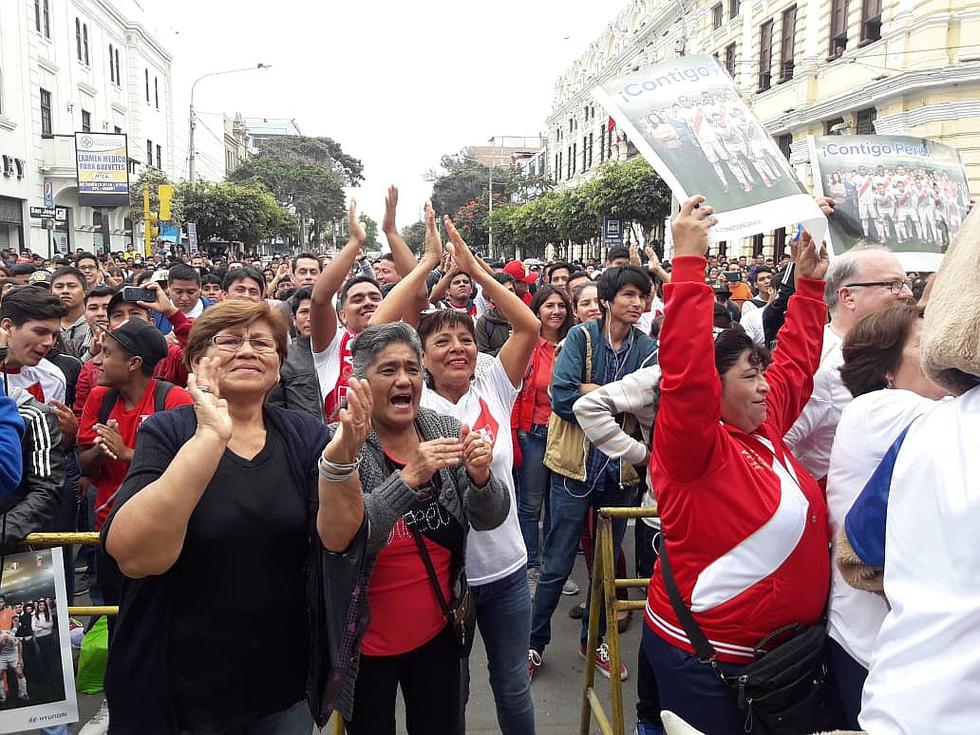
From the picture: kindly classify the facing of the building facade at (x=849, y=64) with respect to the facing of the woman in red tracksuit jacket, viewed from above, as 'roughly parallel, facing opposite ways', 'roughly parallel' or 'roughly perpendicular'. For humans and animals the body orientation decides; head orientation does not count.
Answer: roughly perpendicular

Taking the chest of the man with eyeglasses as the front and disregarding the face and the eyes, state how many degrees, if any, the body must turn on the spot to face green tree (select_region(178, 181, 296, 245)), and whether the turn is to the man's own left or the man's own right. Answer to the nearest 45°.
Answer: approximately 135° to the man's own left

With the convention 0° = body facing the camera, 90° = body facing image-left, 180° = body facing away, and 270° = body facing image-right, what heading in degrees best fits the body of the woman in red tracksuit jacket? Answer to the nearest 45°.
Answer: approximately 315°

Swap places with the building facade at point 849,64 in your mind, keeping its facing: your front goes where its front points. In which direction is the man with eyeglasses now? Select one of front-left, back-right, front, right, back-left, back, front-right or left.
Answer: front-left

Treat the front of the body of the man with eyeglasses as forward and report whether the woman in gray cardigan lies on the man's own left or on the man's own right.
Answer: on the man's own right

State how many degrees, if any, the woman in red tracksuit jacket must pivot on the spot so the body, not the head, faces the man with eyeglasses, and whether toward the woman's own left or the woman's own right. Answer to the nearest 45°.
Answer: approximately 135° to the woman's own left

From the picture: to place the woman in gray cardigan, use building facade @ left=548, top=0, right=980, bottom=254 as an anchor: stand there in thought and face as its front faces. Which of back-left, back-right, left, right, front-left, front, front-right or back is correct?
front-left

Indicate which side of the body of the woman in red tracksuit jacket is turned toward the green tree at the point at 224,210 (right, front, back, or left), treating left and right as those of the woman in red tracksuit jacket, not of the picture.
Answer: back

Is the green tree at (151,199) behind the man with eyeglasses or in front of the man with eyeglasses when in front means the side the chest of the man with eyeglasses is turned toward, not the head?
behind

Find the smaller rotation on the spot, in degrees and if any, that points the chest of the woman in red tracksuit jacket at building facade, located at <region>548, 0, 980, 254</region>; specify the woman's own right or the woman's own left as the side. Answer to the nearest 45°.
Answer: approximately 135° to the woman's own left

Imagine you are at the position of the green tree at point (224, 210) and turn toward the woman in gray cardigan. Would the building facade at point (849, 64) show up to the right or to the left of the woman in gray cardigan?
left

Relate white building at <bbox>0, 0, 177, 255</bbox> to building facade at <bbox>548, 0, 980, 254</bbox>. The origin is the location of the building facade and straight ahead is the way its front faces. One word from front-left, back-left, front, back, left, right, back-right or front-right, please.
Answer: front-right

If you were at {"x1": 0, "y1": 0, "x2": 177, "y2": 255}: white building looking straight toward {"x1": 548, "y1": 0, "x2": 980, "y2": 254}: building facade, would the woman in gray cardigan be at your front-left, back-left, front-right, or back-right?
front-right

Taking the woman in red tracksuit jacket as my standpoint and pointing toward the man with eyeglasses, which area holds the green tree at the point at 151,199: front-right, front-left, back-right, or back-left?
front-left
